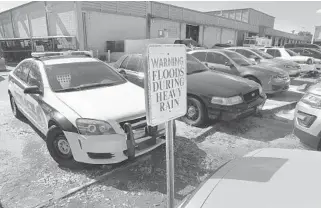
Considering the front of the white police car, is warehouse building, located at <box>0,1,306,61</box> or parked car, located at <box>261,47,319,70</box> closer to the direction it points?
the parked car

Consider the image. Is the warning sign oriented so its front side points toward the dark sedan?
no

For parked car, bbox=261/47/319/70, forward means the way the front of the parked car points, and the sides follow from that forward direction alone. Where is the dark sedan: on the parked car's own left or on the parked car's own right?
on the parked car's own right

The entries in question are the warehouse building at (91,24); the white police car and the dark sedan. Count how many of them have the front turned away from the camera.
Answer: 0

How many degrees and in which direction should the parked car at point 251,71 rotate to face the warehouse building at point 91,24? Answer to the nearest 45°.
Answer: approximately 180°

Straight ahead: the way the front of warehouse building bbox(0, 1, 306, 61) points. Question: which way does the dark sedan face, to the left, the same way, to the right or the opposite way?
the same way

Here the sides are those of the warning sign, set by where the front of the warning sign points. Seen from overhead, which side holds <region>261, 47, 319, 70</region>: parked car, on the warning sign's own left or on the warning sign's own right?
on the warning sign's own left

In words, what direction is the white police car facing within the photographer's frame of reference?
facing the viewer and to the right of the viewer

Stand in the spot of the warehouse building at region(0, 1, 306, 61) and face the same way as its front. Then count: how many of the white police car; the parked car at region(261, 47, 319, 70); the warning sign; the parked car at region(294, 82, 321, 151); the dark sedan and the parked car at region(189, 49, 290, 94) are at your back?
0

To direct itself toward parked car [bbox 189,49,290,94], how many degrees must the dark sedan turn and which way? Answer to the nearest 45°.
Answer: approximately 90° to its left

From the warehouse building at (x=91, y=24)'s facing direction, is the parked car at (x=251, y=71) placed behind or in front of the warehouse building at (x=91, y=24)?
in front

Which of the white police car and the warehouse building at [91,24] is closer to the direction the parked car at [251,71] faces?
the white police car

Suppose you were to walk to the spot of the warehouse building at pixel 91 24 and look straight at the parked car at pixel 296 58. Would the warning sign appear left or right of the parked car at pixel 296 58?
right

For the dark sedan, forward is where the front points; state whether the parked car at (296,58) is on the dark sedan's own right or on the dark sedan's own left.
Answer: on the dark sedan's own left

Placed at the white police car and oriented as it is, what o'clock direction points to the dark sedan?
The dark sedan is roughly at 10 o'clock from the white police car.

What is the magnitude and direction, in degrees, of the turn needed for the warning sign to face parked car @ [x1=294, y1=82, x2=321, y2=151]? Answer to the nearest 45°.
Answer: approximately 90° to its left

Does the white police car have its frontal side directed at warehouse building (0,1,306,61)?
no

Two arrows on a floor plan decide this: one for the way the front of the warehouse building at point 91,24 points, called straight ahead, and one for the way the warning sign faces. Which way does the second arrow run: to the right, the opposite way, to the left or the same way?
the same way

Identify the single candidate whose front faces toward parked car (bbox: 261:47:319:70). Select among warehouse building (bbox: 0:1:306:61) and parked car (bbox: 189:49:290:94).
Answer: the warehouse building

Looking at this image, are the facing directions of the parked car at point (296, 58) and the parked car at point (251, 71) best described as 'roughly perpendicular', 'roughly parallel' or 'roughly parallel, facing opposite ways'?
roughly parallel

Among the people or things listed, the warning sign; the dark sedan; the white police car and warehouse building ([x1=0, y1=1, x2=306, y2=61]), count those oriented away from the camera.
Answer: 0

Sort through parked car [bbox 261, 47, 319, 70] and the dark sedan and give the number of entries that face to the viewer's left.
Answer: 0
